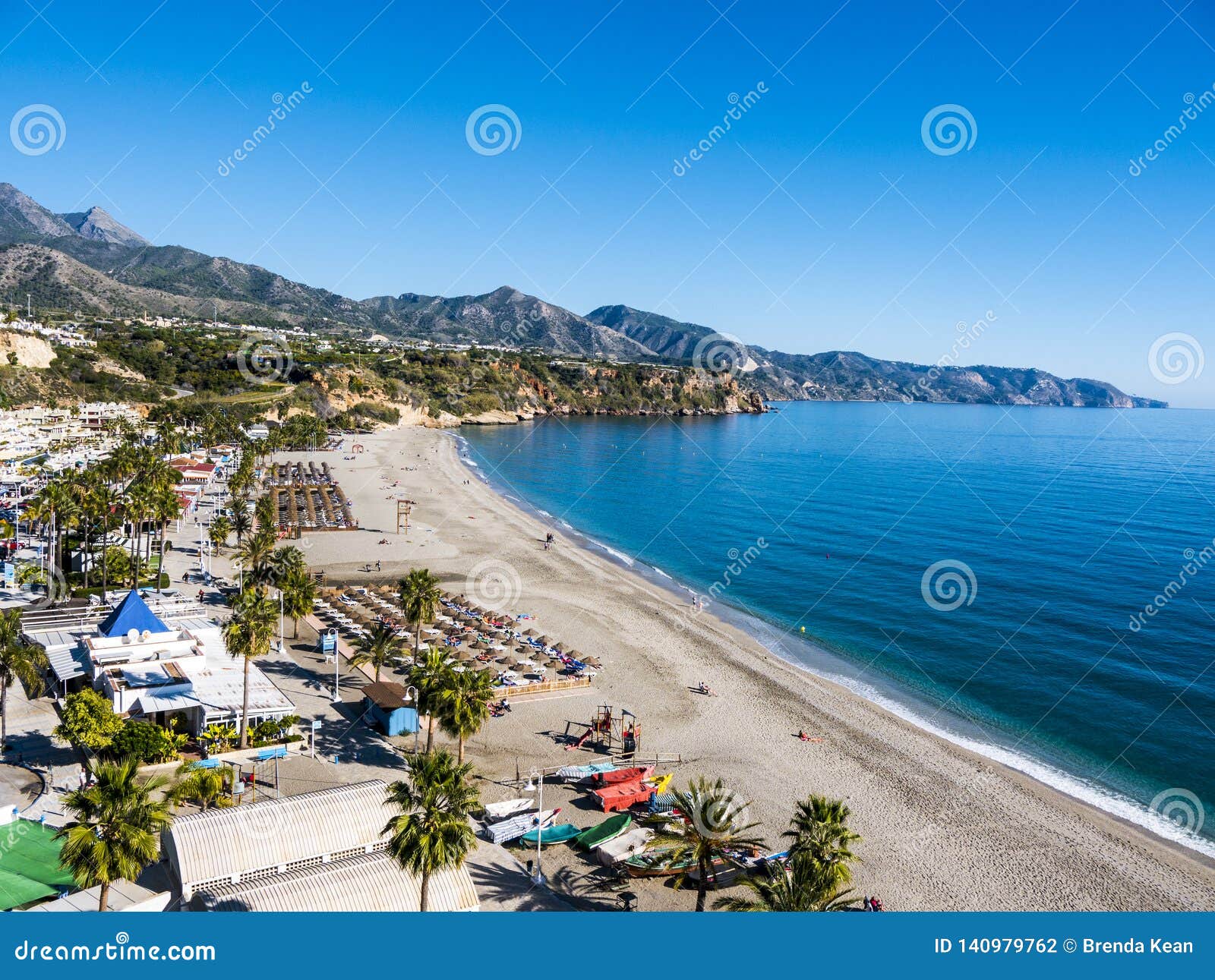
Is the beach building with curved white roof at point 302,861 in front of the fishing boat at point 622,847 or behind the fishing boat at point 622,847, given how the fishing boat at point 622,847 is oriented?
behind

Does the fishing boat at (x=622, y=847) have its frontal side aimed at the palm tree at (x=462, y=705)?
no

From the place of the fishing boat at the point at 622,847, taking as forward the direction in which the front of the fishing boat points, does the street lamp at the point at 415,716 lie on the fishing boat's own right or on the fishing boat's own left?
on the fishing boat's own left

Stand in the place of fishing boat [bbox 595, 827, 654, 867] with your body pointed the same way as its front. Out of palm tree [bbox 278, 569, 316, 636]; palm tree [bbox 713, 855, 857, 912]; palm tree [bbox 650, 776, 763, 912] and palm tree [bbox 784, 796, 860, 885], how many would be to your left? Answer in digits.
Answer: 1

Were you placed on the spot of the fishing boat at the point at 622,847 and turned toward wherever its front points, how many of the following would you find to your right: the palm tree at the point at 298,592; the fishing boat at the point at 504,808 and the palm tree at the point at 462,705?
0

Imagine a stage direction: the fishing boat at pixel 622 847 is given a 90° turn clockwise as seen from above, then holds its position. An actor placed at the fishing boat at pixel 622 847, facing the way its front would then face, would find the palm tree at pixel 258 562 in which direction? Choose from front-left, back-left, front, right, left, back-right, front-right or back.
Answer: back

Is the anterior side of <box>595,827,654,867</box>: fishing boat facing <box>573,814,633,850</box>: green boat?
no

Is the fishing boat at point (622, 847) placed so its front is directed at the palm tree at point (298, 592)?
no

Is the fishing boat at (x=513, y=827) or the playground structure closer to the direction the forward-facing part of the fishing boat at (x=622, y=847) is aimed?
the playground structure

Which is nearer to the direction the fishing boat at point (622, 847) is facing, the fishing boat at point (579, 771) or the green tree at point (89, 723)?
the fishing boat

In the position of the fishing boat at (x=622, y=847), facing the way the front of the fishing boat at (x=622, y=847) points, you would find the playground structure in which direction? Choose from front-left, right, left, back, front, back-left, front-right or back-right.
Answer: front-left

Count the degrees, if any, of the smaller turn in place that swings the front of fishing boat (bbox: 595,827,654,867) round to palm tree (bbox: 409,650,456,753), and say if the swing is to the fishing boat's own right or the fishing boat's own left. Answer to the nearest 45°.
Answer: approximately 90° to the fishing boat's own left

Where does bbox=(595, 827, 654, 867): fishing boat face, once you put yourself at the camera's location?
facing away from the viewer and to the right of the viewer

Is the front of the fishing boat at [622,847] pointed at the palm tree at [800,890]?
no

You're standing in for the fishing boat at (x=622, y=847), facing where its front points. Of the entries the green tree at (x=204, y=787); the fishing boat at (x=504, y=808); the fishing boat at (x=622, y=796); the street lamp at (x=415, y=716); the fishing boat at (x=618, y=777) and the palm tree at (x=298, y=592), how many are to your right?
0

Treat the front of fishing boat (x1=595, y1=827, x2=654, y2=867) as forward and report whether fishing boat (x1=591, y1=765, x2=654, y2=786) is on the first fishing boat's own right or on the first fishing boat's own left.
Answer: on the first fishing boat's own left
